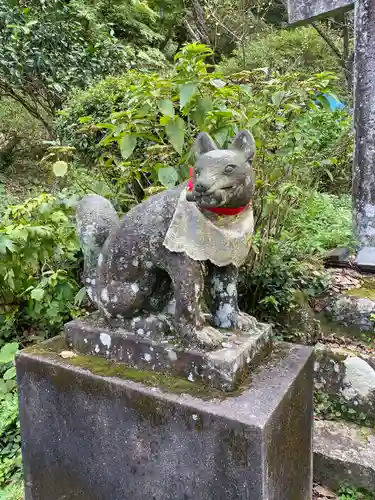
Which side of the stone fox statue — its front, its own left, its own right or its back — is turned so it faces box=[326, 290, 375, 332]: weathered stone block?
left

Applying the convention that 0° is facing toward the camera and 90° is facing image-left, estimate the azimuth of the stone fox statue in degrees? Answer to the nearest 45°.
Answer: approximately 315°

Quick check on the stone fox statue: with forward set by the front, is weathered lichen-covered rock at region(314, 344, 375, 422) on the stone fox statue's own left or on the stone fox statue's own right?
on the stone fox statue's own left

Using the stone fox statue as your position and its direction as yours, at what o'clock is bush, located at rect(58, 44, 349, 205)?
The bush is roughly at 8 o'clock from the stone fox statue.

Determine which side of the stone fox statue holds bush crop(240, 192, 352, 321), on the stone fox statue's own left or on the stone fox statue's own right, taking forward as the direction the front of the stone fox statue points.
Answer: on the stone fox statue's own left

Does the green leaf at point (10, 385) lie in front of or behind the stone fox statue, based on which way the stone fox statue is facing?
behind
